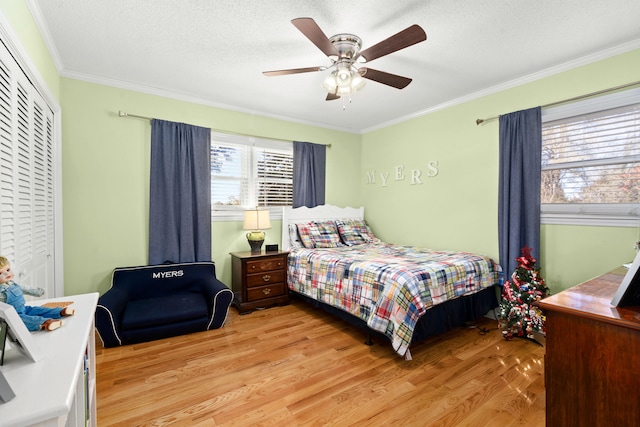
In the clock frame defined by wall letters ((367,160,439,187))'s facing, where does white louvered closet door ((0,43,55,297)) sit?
The white louvered closet door is roughly at 12 o'clock from the wall letters.

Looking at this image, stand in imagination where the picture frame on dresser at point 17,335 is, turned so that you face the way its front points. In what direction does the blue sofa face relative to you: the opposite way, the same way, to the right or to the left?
to the right

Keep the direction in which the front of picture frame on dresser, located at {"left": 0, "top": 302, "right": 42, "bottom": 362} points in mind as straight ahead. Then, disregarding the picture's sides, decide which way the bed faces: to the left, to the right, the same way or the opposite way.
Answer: to the right

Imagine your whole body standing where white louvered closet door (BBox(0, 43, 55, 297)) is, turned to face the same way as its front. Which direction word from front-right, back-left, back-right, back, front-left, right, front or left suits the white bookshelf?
right

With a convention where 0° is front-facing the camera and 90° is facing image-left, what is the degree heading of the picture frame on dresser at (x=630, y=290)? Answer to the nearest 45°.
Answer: approximately 135°

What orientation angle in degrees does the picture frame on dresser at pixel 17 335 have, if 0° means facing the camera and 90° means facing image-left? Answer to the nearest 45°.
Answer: approximately 270°

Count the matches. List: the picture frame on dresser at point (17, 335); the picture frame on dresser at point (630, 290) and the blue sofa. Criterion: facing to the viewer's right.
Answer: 1

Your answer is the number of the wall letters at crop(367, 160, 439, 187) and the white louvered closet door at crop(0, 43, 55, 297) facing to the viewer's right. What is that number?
1

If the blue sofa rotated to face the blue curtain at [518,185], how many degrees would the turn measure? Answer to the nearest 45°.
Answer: approximately 45° to its left

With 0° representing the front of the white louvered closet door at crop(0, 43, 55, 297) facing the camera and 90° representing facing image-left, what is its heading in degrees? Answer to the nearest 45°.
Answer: approximately 270°

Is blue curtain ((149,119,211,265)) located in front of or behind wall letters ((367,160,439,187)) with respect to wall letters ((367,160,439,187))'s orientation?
in front

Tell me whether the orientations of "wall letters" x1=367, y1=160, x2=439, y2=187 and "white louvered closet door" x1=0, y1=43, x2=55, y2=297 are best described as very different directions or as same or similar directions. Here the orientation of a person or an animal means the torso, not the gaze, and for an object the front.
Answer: very different directions

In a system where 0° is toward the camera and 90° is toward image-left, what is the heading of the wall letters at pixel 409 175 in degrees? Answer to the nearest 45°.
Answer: approximately 45°

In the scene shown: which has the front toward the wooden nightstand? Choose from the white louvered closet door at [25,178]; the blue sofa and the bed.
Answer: the white louvered closet door
